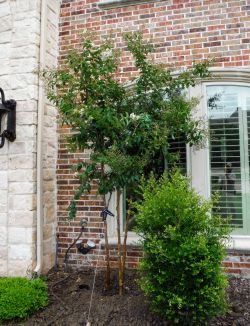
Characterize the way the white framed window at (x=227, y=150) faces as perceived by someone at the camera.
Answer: facing the viewer

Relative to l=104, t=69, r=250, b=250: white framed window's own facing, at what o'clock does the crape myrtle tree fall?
The crape myrtle tree is roughly at 2 o'clock from the white framed window.

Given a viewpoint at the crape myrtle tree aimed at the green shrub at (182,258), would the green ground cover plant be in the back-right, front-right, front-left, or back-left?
back-right

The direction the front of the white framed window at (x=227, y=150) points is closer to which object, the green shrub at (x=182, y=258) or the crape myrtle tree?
the green shrub

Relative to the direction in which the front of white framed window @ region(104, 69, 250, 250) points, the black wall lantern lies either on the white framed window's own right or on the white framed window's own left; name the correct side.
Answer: on the white framed window's own right

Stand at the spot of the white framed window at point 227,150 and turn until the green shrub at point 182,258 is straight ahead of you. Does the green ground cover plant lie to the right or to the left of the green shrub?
right

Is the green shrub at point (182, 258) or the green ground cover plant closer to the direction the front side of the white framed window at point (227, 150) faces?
the green shrub

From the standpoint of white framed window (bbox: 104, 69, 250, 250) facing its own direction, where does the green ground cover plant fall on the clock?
The green ground cover plant is roughly at 2 o'clock from the white framed window.

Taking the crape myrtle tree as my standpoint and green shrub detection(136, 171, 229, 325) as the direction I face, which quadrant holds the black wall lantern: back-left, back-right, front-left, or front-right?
back-right

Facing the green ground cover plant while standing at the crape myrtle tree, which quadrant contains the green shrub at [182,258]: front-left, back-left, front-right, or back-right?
back-left

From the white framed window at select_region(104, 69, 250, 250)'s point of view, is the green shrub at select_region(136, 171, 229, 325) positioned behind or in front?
in front
